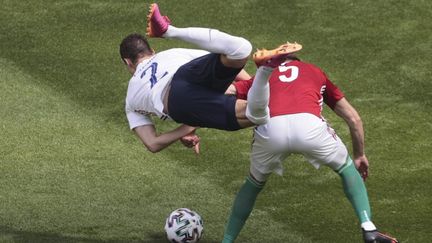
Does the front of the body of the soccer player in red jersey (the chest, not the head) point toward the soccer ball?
no

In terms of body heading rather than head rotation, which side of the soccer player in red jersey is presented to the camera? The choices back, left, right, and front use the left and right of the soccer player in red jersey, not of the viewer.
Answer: back
